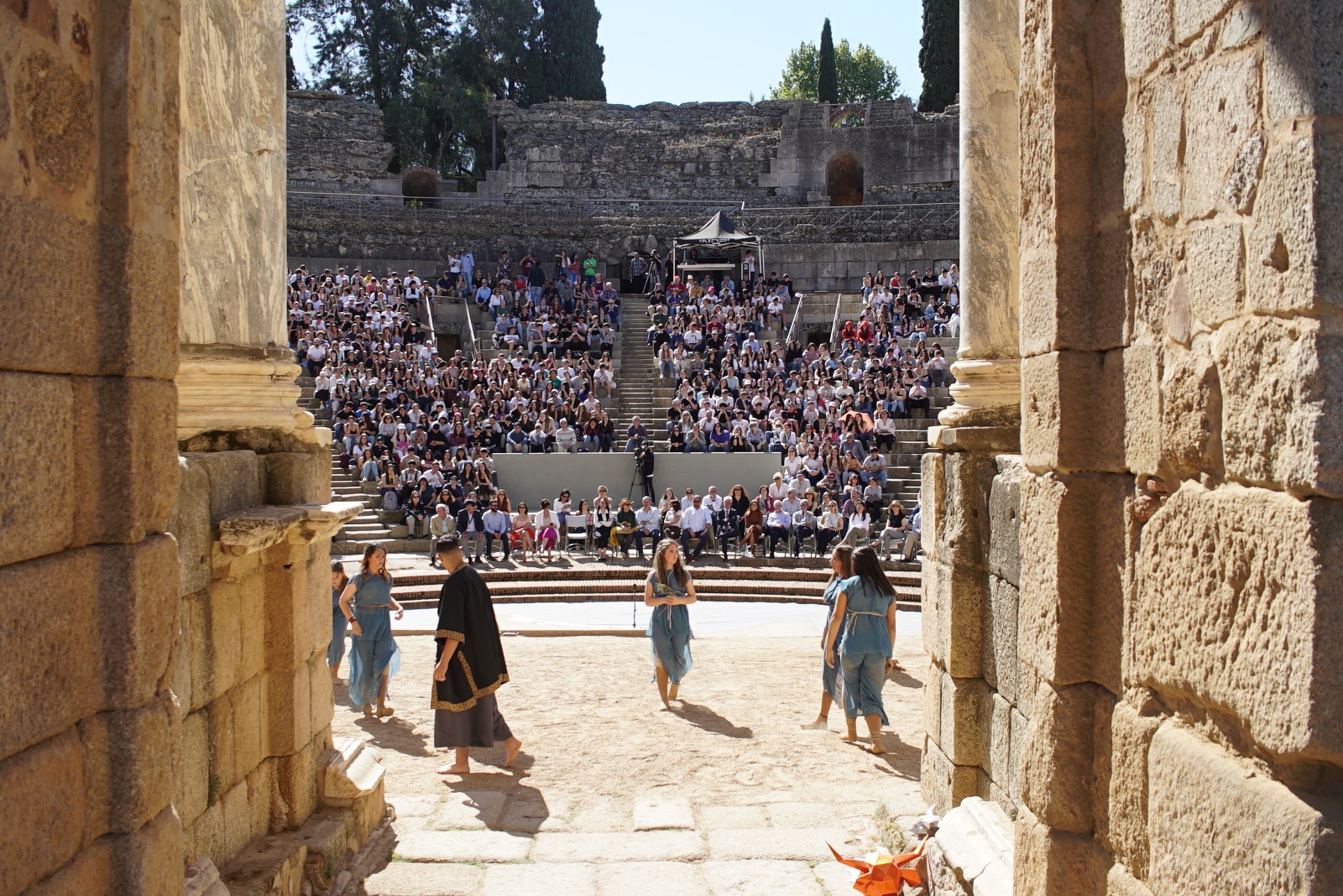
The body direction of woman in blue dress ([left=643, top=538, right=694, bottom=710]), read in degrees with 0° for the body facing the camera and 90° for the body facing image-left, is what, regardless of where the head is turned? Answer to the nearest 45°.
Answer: approximately 0°

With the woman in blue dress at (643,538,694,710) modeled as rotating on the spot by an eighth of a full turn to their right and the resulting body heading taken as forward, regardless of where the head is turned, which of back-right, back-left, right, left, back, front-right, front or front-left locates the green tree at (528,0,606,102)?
back-right

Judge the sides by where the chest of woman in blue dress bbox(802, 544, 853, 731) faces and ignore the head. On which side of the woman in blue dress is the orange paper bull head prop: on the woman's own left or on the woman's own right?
on the woman's own left
